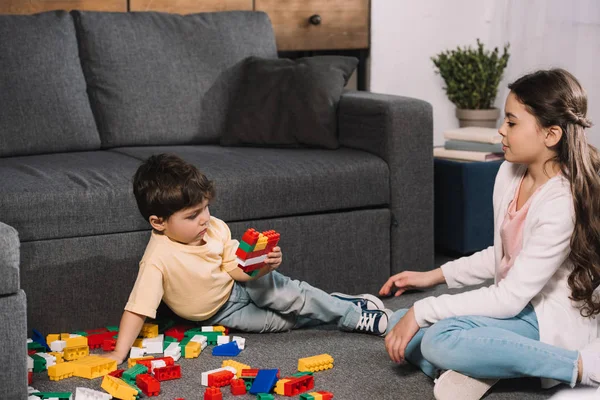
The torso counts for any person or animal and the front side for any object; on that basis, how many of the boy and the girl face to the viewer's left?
1

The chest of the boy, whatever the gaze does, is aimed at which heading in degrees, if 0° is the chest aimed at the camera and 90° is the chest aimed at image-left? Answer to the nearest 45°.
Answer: approximately 315°

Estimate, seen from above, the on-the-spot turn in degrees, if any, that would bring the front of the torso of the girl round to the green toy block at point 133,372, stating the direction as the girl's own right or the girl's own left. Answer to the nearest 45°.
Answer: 0° — they already face it

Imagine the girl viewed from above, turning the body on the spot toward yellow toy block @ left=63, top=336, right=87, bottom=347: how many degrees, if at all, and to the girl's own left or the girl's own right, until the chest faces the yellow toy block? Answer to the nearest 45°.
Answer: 0° — they already face it

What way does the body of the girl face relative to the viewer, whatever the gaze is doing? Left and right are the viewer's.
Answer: facing to the left of the viewer

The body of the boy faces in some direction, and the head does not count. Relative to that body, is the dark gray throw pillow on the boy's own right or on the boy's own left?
on the boy's own left

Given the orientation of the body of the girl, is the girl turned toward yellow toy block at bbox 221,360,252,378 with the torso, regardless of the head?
yes

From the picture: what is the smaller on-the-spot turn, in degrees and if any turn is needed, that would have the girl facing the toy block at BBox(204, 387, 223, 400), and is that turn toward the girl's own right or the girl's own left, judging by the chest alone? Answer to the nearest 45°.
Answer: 0° — they already face it

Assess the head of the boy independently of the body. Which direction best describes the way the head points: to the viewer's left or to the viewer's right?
to the viewer's right

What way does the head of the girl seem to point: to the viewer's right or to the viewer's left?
to the viewer's left
